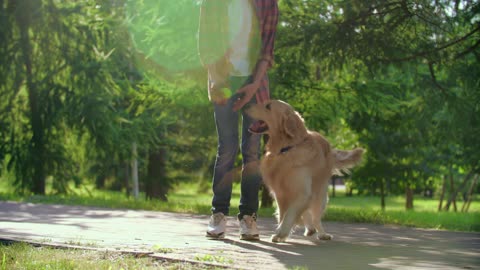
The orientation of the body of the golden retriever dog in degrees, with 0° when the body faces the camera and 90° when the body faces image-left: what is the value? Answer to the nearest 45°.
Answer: approximately 45°

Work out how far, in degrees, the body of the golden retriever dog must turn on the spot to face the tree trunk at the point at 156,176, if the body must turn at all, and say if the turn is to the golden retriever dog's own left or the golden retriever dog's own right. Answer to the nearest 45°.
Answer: approximately 135° to the golden retriever dog's own right

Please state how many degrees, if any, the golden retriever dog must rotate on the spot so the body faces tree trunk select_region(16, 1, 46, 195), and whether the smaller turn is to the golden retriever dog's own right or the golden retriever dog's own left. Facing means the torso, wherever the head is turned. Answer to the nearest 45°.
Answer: approximately 90° to the golden retriever dog's own right
